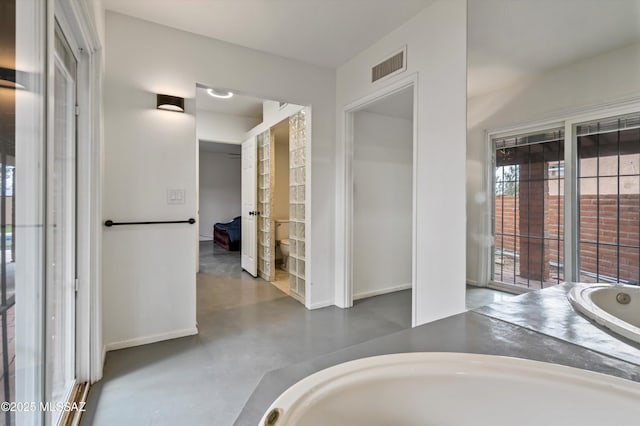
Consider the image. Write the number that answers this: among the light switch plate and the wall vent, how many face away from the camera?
0

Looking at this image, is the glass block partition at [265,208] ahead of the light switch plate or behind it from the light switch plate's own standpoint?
behind

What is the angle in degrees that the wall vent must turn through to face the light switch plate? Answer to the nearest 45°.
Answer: approximately 45° to its right

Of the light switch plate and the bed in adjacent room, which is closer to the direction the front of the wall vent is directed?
the light switch plate

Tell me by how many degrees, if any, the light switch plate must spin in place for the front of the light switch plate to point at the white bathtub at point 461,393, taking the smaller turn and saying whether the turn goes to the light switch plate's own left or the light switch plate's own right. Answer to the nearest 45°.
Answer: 0° — it already faces it

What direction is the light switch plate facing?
toward the camera

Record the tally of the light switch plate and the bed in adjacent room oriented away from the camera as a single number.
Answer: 0

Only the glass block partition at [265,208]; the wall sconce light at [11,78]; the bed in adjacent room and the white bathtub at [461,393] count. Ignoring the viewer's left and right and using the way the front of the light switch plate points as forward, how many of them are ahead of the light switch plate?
2

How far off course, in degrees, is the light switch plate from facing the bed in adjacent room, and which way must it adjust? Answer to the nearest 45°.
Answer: approximately 180°

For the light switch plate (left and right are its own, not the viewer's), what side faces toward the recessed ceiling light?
back
